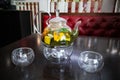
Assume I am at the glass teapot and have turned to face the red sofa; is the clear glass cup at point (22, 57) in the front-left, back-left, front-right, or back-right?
back-left

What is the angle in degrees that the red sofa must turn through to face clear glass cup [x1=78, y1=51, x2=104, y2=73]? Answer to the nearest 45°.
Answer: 0° — it already faces it

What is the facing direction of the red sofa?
toward the camera

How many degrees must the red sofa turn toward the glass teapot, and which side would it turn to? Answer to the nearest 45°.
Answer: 0° — it already faces it
